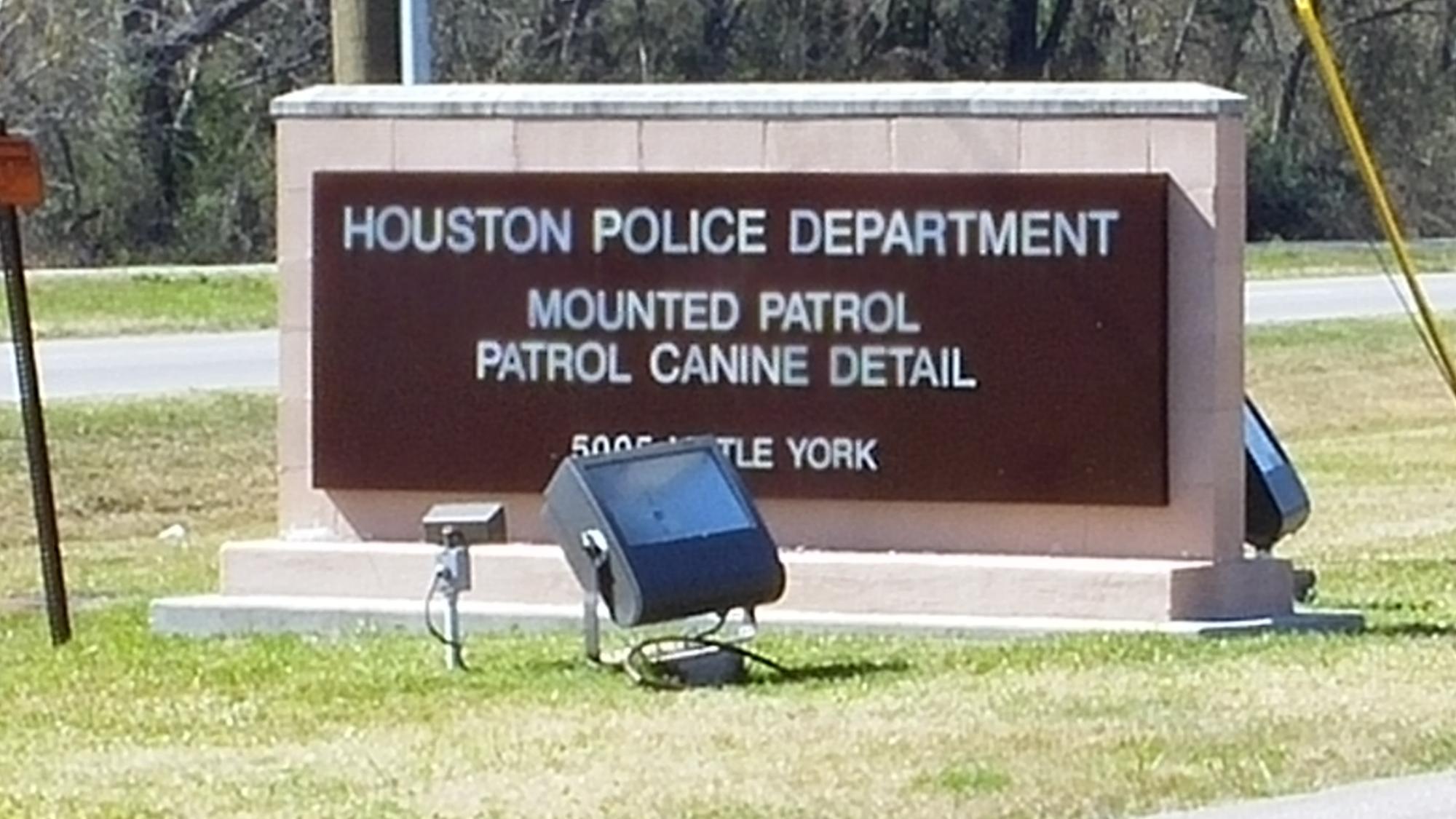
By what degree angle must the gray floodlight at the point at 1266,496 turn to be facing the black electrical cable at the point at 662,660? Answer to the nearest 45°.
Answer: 0° — it already faces it

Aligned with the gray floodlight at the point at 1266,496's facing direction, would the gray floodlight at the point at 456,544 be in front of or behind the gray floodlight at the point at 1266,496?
in front

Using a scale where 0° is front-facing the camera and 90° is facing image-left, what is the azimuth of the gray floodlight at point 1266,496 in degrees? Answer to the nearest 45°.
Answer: approximately 45°

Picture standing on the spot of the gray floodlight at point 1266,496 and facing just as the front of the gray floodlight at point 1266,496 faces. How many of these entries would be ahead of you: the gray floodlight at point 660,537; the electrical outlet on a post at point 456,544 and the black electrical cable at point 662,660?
3

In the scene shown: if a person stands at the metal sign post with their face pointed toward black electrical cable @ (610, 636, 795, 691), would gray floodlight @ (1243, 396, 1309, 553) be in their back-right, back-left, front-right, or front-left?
front-left
